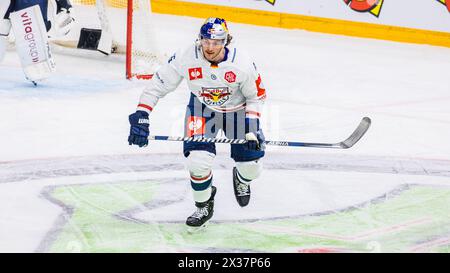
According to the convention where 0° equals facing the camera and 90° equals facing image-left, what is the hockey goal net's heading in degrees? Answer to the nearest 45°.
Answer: approximately 45°

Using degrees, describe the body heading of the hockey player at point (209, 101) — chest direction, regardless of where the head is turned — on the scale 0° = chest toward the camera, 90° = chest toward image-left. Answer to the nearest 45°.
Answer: approximately 0°

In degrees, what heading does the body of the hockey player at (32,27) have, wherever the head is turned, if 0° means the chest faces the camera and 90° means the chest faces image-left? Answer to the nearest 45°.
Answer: approximately 0°

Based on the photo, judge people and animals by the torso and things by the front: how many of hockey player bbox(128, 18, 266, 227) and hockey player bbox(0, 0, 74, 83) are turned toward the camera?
2

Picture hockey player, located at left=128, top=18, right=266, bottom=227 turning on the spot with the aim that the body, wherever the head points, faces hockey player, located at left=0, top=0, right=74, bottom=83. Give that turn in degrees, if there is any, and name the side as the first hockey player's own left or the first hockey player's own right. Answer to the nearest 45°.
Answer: approximately 135° to the first hockey player's own right

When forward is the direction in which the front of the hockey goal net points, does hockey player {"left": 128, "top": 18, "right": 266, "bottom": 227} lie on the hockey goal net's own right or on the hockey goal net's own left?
on the hockey goal net's own left

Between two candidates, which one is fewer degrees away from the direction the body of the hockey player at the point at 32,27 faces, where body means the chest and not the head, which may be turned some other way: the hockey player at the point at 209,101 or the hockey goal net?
the hockey player
